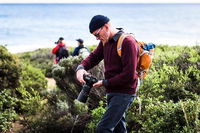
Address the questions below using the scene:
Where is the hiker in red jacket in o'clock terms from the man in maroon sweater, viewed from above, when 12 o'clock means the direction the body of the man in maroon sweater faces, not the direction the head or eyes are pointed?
The hiker in red jacket is roughly at 4 o'clock from the man in maroon sweater.

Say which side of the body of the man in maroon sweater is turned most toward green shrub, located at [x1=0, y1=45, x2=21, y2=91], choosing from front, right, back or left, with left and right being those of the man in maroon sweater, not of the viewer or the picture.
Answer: right

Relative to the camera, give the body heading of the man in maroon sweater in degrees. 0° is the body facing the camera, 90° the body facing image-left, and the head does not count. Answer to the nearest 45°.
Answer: approximately 45°

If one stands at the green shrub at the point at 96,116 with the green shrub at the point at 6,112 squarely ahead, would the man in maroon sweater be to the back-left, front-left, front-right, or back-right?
back-left
